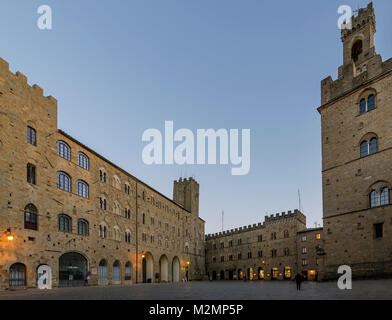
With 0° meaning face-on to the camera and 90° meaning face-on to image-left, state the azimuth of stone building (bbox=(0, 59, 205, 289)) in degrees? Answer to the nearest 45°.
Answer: approximately 315°

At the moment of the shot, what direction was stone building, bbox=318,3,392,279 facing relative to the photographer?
facing the viewer and to the left of the viewer

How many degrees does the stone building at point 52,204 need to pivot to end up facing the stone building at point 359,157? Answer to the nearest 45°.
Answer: approximately 45° to its left

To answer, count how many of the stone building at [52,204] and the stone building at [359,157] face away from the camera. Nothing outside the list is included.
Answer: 0
